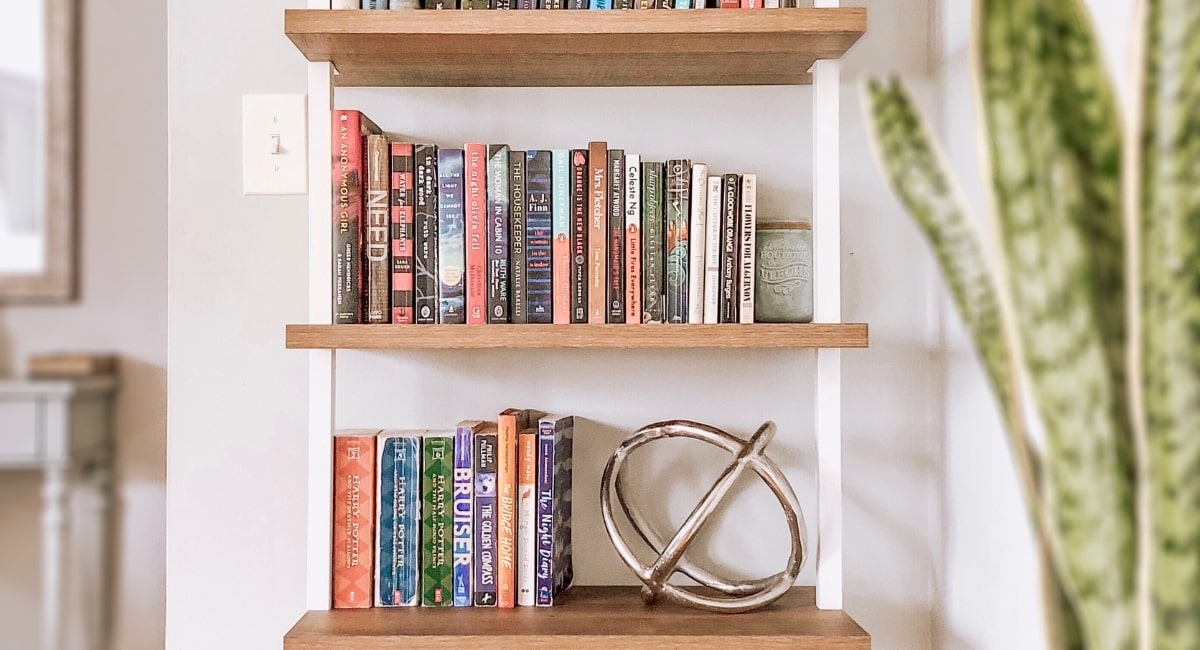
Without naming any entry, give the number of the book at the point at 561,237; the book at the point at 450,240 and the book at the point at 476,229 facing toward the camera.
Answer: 0

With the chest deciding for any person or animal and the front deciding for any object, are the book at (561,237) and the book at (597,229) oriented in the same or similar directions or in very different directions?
same or similar directions

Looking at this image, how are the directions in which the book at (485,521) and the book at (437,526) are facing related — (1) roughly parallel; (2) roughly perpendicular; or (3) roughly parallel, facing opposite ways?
roughly parallel

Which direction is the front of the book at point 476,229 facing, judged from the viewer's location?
facing to the right of the viewer

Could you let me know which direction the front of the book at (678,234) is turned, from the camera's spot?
facing to the right of the viewer

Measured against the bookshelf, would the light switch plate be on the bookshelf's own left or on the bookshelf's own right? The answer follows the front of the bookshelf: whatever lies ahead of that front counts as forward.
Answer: on the bookshelf's own right

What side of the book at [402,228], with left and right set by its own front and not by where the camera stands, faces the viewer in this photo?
right

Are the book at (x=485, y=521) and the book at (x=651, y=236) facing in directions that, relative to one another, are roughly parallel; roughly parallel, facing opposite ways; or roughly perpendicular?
roughly parallel

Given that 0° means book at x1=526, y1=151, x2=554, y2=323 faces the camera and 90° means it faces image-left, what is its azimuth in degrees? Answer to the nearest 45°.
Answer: approximately 270°
